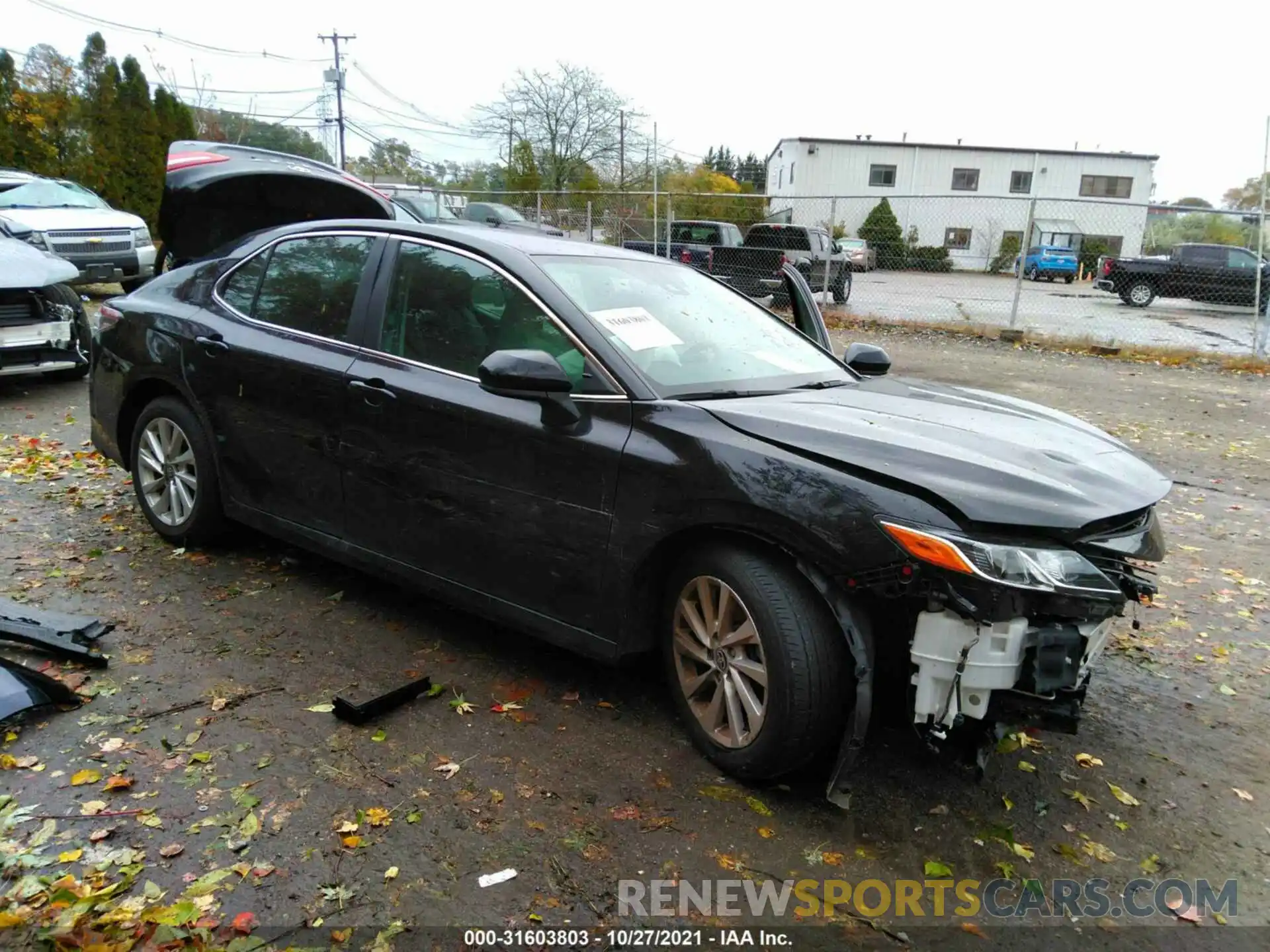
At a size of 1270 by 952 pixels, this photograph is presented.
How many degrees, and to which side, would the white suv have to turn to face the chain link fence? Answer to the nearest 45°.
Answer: approximately 45° to its left

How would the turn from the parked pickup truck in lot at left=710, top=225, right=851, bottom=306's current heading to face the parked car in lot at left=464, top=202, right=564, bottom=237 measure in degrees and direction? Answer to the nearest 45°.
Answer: approximately 90° to its left

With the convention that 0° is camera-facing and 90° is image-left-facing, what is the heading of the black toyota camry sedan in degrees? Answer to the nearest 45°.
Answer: approximately 315°

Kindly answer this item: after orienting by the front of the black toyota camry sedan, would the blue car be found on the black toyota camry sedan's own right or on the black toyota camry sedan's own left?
on the black toyota camry sedan's own left

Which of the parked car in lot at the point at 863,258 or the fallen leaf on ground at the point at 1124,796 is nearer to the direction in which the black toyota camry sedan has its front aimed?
the fallen leaf on ground

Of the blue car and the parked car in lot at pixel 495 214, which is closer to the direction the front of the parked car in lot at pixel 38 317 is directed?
the blue car

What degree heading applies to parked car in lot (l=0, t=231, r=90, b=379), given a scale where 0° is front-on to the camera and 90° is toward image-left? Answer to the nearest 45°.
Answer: approximately 315°

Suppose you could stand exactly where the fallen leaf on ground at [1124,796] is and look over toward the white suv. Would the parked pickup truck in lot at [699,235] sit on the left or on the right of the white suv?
right
